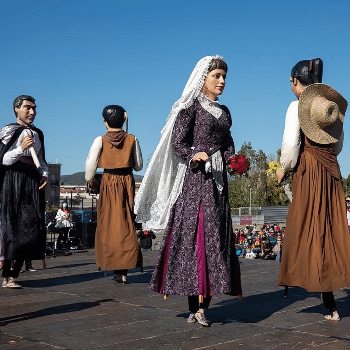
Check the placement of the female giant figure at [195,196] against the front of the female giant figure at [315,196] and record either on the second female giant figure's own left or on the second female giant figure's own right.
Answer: on the second female giant figure's own left

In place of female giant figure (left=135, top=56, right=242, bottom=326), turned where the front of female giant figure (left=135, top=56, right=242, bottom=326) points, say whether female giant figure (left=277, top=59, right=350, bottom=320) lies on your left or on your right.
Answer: on your left

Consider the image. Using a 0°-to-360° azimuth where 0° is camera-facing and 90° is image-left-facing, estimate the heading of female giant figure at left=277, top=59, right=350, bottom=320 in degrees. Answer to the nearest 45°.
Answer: approximately 135°

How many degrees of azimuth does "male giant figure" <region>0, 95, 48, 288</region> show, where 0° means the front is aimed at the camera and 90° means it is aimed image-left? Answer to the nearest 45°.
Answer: approximately 315°

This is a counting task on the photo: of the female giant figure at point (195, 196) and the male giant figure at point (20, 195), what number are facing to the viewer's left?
0

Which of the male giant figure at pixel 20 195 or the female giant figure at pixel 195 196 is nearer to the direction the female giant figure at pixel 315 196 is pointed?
the male giant figure

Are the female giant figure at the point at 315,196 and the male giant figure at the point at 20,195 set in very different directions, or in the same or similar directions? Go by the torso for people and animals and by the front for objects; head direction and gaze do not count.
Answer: very different directions

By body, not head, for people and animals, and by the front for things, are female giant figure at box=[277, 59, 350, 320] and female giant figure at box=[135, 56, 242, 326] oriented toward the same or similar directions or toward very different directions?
very different directions

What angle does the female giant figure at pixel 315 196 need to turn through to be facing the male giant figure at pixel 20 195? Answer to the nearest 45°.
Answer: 0° — it already faces it

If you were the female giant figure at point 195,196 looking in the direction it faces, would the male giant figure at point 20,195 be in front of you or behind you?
behind

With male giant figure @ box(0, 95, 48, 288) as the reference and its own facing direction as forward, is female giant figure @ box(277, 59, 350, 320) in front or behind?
in front
